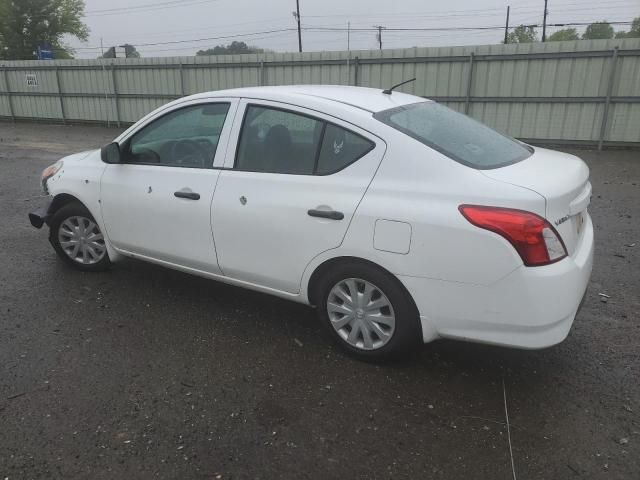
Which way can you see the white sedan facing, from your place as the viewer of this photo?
facing away from the viewer and to the left of the viewer

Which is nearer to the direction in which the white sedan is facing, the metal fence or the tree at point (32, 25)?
the tree

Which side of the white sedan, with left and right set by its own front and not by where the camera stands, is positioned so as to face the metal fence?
right

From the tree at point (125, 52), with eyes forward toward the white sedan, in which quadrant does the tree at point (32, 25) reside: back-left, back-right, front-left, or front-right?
back-right

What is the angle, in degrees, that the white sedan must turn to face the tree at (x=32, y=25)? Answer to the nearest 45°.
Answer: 0° — it already faces it

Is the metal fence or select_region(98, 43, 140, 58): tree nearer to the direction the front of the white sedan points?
the tree

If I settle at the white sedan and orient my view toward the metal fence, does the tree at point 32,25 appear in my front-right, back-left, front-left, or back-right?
front-left

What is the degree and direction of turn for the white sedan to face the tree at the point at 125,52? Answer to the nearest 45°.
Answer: approximately 45° to its right
